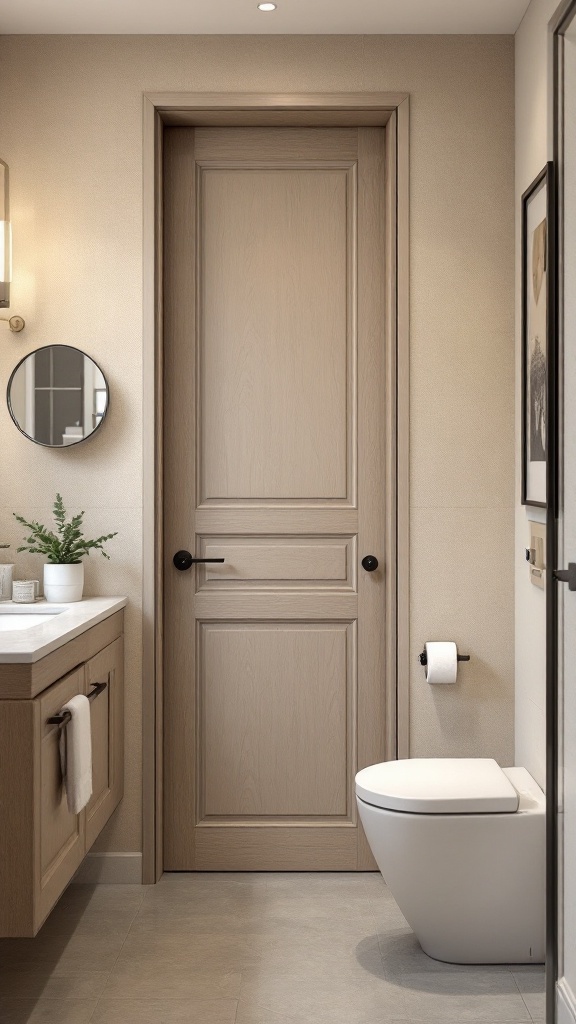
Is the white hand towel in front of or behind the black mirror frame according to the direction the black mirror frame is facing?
in front

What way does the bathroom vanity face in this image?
to the viewer's right

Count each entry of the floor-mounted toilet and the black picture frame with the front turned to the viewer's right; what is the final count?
0

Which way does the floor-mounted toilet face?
to the viewer's left

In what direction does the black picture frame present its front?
to the viewer's left

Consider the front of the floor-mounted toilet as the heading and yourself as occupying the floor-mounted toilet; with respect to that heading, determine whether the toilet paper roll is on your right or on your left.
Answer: on your right

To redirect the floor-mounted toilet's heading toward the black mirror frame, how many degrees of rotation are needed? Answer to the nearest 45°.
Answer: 0° — it already faces it

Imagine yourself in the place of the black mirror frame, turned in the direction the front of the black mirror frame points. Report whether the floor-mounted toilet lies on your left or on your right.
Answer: on your left

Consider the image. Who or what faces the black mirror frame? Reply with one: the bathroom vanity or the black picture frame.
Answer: the black picture frame
